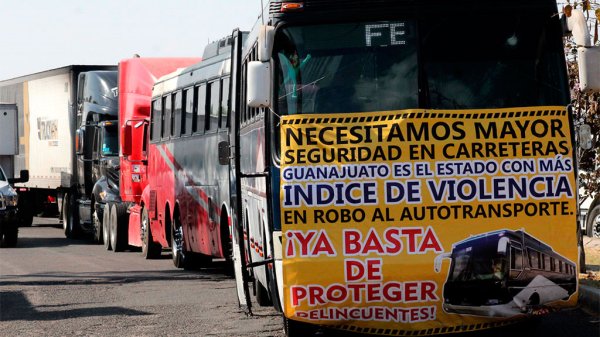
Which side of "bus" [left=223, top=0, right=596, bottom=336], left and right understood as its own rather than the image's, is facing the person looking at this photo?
front

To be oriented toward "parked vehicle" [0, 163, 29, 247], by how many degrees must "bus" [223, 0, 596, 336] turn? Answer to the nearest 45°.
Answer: approximately 135° to its right

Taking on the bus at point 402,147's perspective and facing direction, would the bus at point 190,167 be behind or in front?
behind
